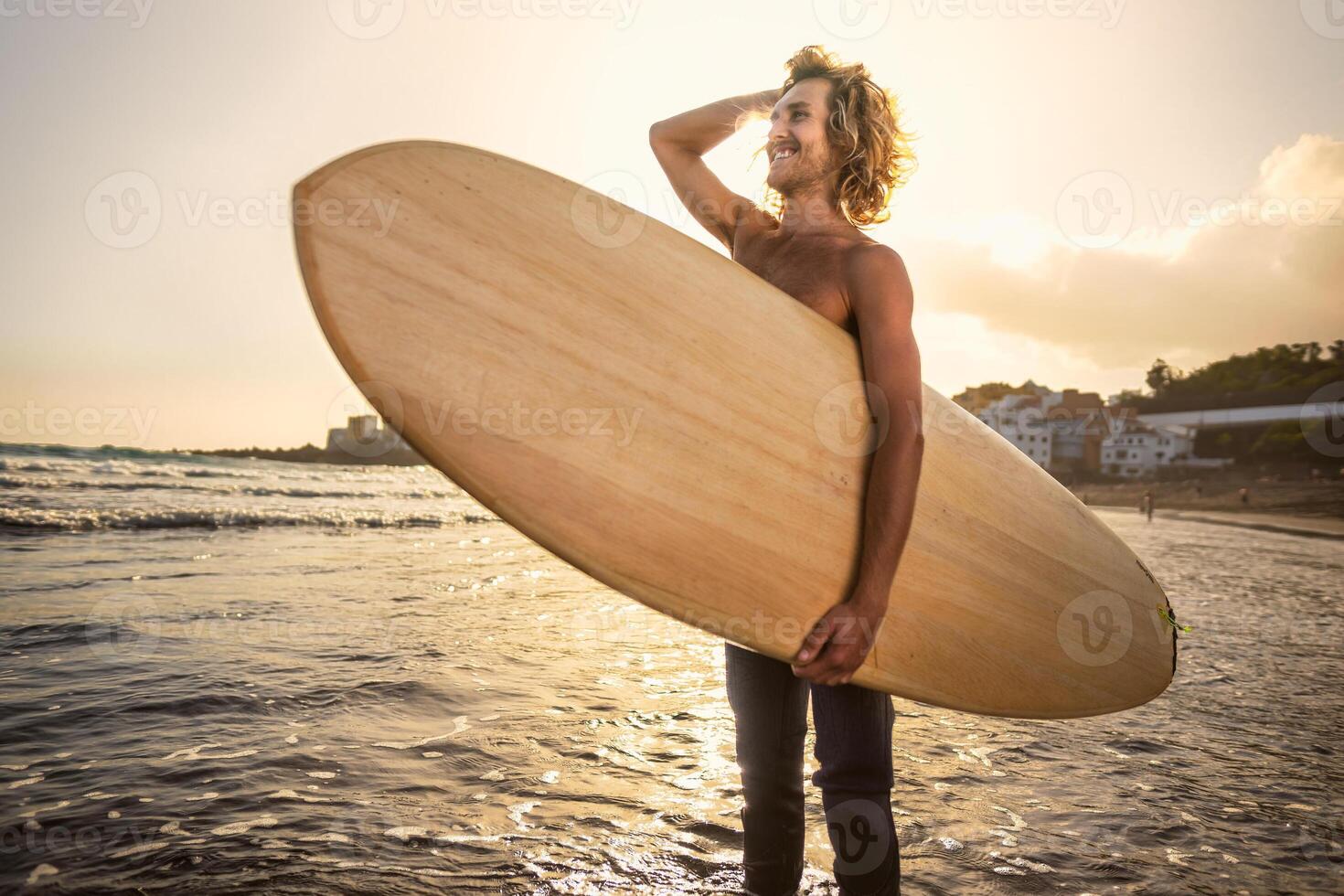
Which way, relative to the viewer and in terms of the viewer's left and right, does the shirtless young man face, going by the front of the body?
facing the viewer and to the left of the viewer
